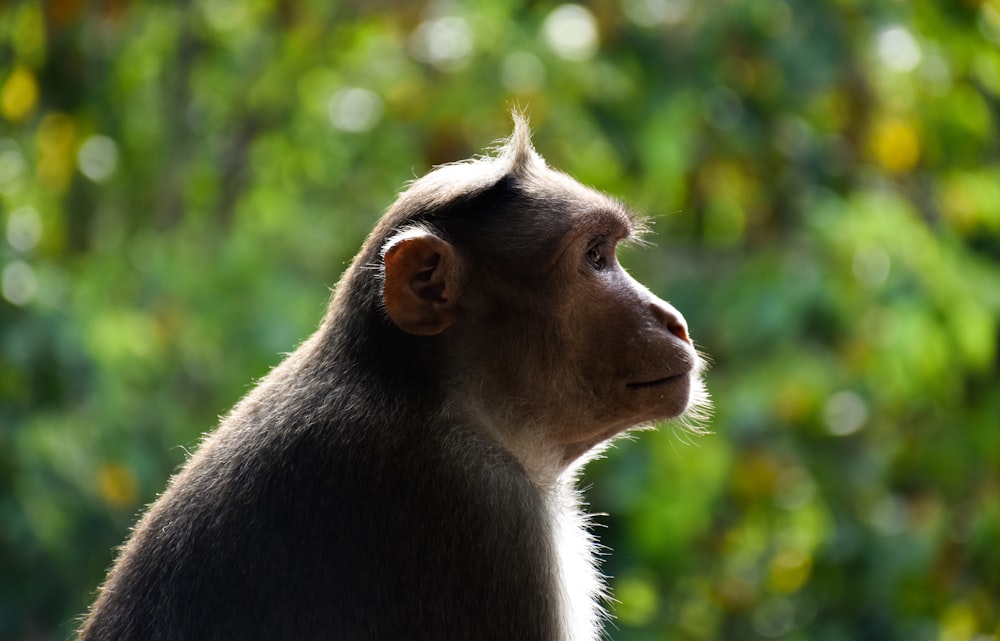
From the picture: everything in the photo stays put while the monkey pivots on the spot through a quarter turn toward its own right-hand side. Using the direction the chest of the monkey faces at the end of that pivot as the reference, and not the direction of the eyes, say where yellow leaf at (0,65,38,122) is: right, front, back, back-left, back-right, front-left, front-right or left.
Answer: back-right

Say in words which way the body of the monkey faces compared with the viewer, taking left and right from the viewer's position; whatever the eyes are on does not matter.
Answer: facing to the right of the viewer
